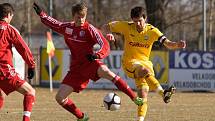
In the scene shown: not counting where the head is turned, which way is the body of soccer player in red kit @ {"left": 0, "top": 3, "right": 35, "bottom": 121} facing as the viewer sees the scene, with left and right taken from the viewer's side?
facing away from the viewer and to the right of the viewer

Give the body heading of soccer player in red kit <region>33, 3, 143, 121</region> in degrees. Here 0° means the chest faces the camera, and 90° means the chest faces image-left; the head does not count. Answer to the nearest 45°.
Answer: approximately 0°
